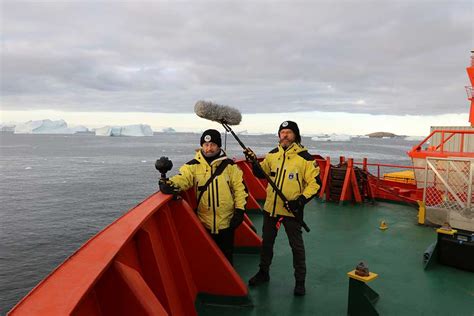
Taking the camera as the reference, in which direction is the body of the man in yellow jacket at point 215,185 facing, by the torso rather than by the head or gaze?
toward the camera

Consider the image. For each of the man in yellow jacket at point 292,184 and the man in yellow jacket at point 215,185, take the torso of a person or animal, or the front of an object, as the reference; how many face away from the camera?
0

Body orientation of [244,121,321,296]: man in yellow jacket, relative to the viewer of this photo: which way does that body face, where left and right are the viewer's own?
facing the viewer and to the left of the viewer

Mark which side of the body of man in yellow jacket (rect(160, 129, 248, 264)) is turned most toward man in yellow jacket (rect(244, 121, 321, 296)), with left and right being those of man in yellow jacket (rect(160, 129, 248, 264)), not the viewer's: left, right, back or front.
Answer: left
